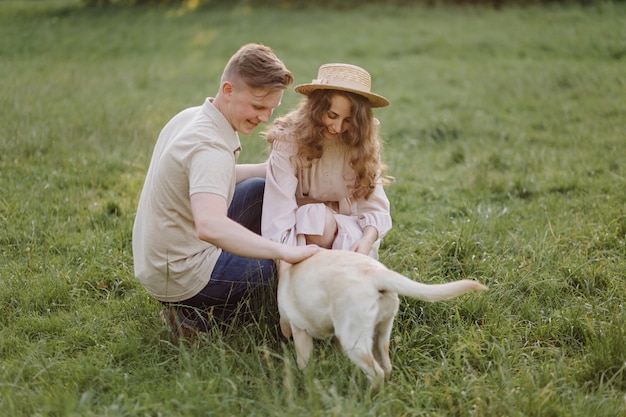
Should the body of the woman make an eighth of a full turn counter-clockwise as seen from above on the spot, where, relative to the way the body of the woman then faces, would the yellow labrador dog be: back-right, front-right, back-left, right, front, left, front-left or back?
front-right

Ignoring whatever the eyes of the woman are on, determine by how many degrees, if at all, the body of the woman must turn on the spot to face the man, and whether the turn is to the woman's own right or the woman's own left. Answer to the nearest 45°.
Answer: approximately 45° to the woman's own right

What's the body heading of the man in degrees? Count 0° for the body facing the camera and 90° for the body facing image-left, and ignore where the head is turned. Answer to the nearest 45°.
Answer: approximately 270°

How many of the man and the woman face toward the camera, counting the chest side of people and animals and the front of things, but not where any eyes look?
1

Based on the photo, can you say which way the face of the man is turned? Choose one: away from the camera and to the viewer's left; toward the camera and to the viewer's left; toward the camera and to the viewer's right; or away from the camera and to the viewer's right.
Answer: toward the camera and to the viewer's right

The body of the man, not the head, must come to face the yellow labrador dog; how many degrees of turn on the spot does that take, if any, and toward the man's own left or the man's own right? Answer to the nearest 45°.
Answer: approximately 45° to the man's own right

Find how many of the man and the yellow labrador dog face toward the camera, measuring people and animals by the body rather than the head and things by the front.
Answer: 0

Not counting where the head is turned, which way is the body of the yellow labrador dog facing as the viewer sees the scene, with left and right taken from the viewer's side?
facing away from the viewer and to the left of the viewer

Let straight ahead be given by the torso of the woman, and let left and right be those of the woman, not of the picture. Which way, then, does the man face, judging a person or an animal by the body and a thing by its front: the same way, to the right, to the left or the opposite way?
to the left

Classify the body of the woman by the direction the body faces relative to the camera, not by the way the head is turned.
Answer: toward the camera

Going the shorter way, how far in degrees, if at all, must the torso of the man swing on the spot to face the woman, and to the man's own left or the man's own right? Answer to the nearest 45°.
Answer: approximately 45° to the man's own left

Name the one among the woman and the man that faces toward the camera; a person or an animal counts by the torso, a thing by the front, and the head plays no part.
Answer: the woman
